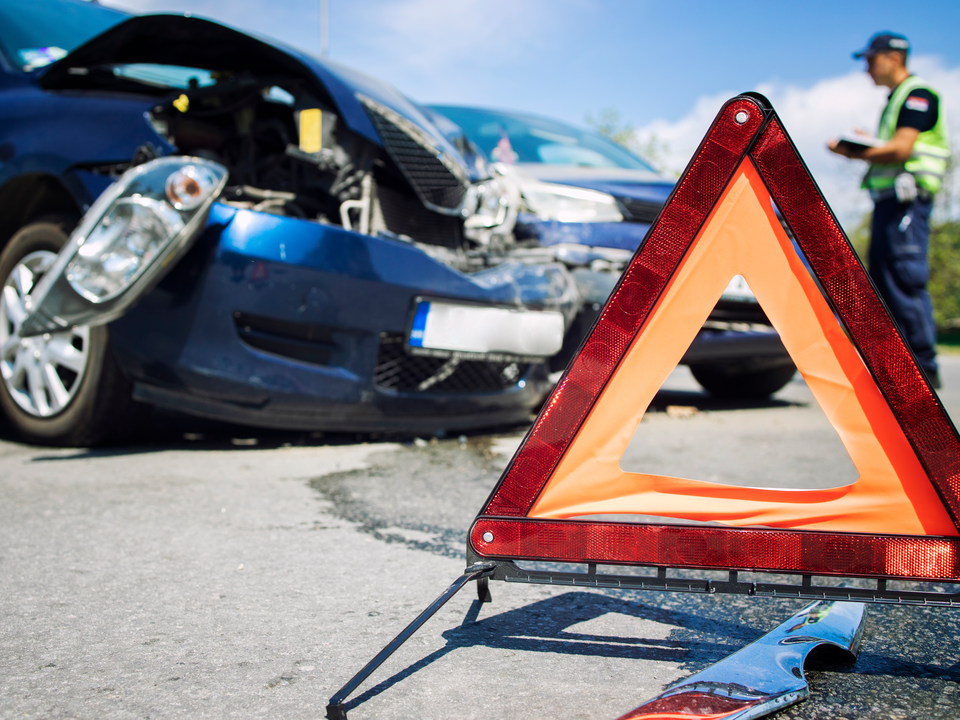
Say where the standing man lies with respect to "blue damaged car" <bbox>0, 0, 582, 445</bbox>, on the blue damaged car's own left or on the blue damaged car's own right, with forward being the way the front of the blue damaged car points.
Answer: on the blue damaged car's own left

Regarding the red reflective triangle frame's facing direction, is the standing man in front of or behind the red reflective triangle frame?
behind

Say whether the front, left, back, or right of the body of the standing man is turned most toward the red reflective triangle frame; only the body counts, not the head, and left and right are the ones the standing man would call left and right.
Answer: left

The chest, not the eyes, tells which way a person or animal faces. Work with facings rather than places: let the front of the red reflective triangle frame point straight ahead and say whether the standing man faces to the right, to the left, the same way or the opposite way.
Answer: to the right

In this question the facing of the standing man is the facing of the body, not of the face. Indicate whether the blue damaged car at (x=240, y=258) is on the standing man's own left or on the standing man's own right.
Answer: on the standing man's own left

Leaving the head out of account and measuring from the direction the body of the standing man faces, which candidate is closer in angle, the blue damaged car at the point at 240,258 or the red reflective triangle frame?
the blue damaged car

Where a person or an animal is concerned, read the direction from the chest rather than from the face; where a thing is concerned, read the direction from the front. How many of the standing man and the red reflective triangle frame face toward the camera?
1

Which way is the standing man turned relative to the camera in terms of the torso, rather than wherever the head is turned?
to the viewer's left

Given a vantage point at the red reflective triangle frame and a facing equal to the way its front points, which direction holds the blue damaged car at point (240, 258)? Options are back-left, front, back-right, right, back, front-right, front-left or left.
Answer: back-right
